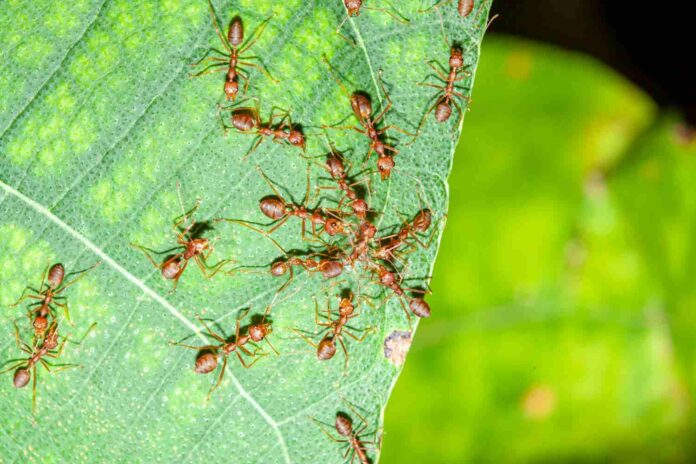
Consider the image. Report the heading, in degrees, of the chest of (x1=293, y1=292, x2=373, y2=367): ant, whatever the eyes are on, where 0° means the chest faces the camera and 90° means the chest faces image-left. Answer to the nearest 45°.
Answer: approximately 225°

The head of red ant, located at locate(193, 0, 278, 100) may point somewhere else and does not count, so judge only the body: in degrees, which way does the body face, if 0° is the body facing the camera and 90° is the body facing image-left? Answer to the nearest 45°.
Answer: approximately 0°

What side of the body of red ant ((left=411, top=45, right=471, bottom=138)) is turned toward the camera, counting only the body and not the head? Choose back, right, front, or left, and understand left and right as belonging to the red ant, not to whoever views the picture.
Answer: back

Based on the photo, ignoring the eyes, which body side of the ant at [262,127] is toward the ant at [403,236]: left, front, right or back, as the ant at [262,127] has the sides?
front
